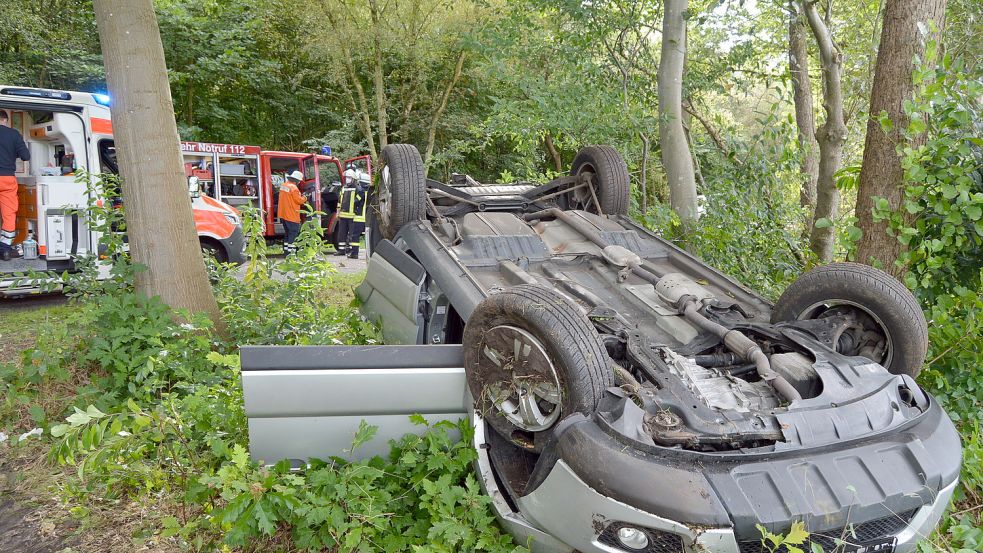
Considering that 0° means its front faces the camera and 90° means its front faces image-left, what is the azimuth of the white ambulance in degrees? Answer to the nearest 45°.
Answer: approximately 270°

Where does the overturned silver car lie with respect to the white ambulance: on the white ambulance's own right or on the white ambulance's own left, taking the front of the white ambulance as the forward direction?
on the white ambulance's own right

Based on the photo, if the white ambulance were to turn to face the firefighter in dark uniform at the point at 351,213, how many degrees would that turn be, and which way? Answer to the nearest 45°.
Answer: approximately 45° to its left

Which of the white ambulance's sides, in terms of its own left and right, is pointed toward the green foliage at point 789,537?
right
